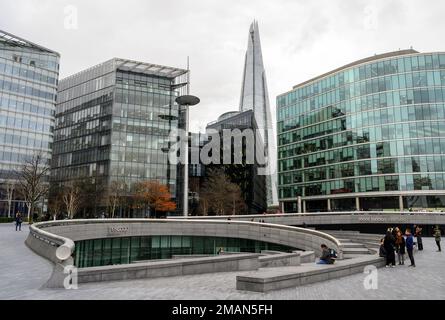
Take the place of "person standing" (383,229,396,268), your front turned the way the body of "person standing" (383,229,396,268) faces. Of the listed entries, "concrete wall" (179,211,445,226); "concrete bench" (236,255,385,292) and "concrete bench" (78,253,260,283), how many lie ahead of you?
1

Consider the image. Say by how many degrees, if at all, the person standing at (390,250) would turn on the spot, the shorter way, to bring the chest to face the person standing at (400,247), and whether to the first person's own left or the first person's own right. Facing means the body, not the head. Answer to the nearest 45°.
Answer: approximately 45° to the first person's own right

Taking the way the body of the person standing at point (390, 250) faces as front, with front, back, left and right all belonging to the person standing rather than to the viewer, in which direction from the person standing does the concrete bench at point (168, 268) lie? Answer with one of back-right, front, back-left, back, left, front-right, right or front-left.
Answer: back-left

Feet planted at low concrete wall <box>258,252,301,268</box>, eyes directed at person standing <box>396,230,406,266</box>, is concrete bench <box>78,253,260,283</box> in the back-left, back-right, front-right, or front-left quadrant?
back-right

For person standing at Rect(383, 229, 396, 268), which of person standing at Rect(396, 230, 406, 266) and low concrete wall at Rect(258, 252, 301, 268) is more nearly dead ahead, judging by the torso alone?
the person standing

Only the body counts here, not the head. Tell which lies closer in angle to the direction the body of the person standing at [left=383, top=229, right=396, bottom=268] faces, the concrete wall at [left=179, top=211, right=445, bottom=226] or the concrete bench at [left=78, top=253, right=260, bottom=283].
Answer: the concrete wall

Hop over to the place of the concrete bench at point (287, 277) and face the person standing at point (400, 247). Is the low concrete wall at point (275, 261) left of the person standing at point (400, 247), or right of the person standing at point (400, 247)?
left

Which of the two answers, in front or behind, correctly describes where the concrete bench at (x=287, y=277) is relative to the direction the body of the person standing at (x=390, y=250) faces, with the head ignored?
behind

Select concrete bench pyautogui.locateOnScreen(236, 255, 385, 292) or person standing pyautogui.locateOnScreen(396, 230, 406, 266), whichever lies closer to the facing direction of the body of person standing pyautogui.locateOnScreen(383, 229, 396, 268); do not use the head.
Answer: the person standing

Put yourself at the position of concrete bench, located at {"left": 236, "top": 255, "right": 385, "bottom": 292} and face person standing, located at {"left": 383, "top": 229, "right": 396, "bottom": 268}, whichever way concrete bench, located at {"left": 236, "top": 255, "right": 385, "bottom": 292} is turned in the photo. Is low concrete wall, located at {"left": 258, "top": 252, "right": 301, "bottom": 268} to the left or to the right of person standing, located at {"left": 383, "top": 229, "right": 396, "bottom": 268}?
left
